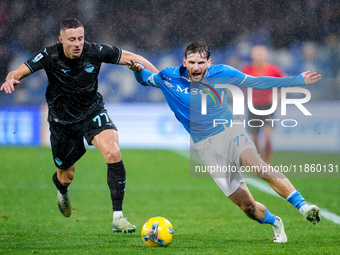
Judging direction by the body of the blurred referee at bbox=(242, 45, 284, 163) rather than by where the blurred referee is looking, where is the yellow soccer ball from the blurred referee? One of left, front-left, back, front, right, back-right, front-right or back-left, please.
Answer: front

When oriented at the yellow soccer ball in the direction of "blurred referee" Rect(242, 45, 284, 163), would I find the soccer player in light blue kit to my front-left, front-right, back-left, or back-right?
front-right

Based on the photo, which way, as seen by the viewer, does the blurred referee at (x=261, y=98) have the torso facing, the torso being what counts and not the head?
toward the camera

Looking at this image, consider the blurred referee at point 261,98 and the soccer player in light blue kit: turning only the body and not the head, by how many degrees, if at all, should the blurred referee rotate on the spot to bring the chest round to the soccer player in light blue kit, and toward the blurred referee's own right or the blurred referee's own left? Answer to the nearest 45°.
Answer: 0° — they already face them

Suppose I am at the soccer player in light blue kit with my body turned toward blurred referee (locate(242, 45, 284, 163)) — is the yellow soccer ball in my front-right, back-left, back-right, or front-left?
back-left

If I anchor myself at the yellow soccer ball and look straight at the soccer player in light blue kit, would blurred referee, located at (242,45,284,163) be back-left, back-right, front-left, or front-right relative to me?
front-left
